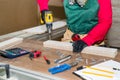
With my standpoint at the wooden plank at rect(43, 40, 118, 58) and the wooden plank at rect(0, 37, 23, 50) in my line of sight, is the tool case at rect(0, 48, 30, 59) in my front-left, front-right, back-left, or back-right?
front-left

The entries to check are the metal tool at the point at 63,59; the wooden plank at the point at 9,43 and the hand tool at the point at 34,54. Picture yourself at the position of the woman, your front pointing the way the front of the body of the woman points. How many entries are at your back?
0

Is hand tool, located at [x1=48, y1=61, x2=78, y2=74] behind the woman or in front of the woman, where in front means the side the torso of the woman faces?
in front

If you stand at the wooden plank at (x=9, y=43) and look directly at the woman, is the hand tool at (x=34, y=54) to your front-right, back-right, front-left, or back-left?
front-right

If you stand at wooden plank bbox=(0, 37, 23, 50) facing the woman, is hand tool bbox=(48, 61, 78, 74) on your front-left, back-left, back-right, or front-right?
front-right

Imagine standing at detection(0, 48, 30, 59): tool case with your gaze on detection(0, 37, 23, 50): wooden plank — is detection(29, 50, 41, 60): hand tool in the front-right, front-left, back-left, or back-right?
back-right

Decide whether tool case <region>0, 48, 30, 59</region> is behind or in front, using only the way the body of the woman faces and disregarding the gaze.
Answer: in front

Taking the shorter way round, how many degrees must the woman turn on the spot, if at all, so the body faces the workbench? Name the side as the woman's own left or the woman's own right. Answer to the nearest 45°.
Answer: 0° — they already face it

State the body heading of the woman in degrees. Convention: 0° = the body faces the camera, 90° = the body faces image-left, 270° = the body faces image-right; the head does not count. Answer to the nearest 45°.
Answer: approximately 45°
